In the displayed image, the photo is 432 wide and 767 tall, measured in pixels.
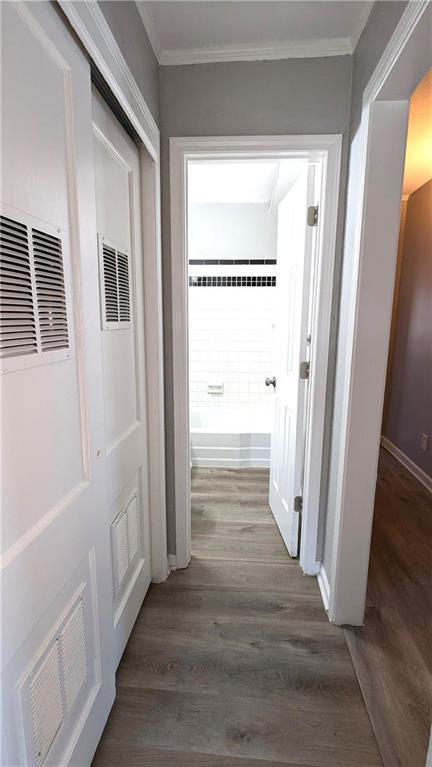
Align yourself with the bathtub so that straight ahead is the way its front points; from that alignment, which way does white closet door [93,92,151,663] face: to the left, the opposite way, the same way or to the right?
to the left

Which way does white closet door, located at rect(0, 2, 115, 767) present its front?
to the viewer's right

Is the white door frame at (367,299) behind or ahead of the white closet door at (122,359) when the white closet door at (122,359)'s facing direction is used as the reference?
ahead

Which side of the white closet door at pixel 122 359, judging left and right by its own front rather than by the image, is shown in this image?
right

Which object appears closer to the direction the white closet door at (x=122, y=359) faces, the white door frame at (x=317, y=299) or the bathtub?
the white door frame

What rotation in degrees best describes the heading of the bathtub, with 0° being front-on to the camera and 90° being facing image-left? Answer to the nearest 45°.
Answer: approximately 0°

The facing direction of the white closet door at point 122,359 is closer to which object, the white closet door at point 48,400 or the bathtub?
the bathtub

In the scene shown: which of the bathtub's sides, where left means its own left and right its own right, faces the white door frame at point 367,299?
front

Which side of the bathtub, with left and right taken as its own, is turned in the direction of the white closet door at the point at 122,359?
front

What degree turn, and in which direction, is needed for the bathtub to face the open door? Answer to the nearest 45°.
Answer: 0° — it already faces it

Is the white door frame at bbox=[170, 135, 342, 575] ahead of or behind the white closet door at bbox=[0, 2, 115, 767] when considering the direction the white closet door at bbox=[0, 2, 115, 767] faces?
ahead

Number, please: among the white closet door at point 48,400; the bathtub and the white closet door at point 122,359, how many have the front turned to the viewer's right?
2

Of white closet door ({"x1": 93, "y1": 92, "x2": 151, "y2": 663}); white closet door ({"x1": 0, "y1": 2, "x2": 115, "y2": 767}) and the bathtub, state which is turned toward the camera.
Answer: the bathtub
